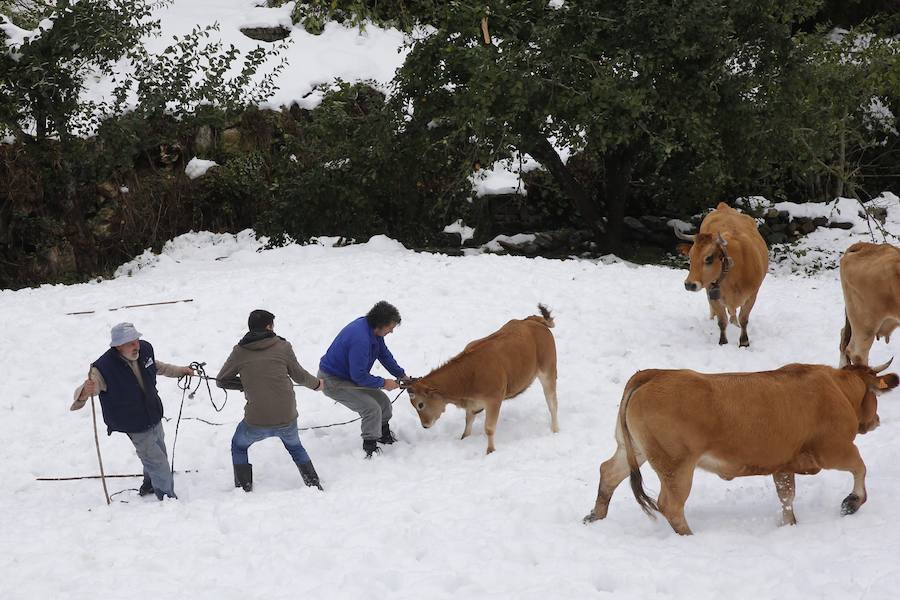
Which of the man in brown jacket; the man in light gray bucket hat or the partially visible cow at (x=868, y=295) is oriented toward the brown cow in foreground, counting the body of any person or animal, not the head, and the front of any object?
the man in light gray bucket hat

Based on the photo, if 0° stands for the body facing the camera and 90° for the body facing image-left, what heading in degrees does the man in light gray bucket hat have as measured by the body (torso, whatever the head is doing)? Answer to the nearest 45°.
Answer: approximately 315°

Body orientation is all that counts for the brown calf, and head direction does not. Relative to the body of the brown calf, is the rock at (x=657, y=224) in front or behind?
behind

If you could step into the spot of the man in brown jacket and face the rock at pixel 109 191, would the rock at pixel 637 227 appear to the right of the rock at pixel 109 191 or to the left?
right

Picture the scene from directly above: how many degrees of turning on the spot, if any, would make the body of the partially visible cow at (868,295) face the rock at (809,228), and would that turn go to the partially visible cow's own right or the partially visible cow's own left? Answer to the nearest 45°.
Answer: approximately 90° to the partially visible cow's own left

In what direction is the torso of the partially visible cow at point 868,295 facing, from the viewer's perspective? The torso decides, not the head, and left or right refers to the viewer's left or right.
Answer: facing to the right of the viewer

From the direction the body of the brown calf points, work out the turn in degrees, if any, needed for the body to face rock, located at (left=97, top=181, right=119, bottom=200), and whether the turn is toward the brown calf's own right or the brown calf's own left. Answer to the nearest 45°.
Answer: approximately 90° to the brown calf's own right

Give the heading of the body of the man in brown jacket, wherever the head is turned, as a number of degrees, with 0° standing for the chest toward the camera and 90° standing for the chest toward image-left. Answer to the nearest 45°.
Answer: approximately 180°

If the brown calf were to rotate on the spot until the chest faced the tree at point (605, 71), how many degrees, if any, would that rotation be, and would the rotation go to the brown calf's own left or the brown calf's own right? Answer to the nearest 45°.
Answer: approximately 135° to the brown calf's own right

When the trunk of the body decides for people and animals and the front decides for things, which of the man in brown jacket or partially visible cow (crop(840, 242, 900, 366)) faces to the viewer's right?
the partially visible cow

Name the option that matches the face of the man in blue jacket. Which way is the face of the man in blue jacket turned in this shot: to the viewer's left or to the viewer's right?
to the viewer's right
